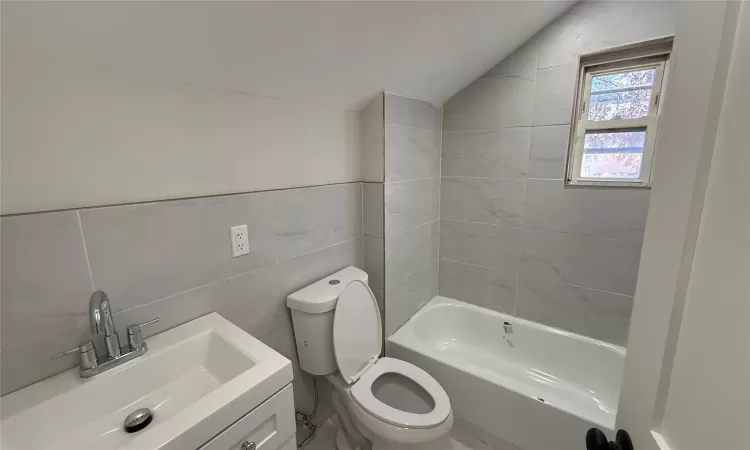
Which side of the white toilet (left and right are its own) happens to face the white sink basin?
right

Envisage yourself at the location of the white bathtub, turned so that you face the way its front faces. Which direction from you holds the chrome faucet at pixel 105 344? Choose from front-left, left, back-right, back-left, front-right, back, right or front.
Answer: front

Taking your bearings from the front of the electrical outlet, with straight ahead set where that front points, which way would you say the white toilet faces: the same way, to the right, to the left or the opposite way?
the same way

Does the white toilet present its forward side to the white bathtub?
no

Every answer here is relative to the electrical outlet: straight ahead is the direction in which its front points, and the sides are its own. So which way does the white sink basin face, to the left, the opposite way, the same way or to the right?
the same way

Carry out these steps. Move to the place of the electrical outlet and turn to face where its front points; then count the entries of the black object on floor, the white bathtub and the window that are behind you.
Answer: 0

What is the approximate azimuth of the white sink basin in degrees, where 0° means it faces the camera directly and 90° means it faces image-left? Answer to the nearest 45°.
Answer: approximately 315°

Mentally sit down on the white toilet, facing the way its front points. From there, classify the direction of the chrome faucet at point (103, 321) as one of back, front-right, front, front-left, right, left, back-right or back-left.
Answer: right

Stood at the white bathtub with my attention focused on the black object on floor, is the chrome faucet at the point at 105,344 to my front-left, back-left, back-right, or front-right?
front-right

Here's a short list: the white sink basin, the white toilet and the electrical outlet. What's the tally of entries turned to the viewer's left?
0

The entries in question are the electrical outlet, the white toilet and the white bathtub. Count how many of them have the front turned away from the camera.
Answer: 0

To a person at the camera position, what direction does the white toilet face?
facing the viewer and to the right of the viewer

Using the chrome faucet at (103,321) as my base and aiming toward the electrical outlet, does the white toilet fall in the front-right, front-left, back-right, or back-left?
front-right

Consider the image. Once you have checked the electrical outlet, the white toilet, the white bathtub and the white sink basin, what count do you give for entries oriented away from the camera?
0
